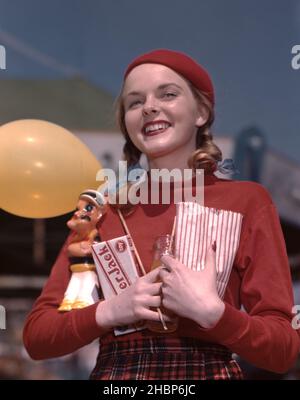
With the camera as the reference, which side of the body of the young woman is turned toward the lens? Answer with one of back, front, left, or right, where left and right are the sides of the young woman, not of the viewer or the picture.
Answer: front

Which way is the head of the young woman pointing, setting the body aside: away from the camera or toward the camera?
toward the camera
